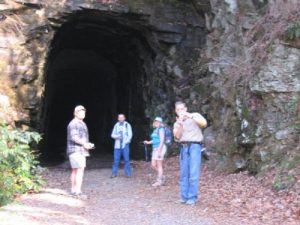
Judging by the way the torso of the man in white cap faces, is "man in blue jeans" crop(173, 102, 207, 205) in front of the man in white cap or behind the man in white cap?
in front

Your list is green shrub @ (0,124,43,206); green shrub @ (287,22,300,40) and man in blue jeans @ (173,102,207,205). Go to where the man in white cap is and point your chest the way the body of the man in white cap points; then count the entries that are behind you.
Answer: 1

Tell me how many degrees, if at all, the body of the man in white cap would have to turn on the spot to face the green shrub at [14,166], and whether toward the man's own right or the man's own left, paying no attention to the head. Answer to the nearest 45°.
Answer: approximately 180°

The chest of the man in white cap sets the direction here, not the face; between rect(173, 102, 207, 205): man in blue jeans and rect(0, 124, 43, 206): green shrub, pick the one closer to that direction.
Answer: the man in blue jeans

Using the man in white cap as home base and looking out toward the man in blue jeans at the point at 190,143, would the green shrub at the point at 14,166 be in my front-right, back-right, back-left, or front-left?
back-right

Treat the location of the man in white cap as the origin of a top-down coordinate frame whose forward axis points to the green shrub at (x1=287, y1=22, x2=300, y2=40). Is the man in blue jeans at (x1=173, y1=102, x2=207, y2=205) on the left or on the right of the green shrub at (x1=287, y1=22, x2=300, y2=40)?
right

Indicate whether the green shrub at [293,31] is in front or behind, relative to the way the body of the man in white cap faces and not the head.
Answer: in front

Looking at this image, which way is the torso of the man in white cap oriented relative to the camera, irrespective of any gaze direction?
to the viewer's right
